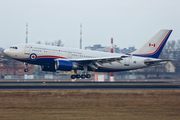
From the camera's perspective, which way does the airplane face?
to the viewer's left
